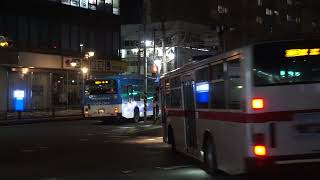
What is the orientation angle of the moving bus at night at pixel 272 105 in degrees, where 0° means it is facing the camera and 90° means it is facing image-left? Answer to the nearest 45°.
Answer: approximately 135°

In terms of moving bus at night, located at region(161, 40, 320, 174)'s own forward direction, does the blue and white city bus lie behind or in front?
in front
